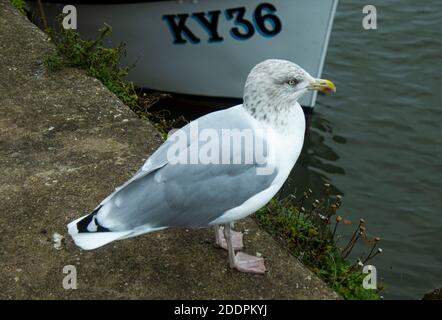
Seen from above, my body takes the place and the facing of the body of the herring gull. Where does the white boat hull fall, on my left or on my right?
on my left

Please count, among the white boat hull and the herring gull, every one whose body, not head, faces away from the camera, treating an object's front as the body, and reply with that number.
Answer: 0

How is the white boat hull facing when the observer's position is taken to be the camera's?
facing the viewer and to the right of the viewer

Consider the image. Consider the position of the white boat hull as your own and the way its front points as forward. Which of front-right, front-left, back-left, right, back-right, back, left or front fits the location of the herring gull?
front-right

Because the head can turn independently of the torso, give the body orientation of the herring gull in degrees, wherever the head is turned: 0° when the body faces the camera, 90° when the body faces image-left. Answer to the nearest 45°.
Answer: approximately 270°
